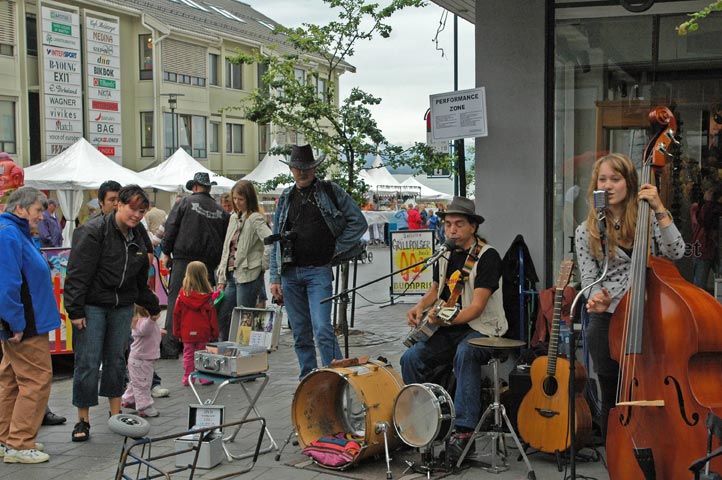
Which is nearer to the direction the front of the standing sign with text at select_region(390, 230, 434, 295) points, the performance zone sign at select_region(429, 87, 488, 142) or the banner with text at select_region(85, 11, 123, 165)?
the performance zone sign

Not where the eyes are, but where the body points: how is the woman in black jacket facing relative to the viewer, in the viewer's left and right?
facing the viewer and to the right of the viewer

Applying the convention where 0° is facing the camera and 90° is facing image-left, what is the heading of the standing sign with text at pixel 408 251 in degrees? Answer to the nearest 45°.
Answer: approximately 0°

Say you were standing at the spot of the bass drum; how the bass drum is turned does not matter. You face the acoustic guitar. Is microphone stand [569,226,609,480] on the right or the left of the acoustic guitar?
right

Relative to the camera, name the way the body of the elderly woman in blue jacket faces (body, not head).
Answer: to the viewer's right

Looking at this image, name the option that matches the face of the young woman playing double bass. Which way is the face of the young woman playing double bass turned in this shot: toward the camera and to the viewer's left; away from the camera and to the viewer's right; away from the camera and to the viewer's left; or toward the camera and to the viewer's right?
toward the camera and to the viewer's left

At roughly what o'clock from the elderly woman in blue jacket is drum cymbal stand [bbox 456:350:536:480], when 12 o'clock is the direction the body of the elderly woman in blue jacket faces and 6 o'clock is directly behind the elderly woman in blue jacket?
The drum cymbal stand is roughly at 1 o'clock from the elderly woman in blue jacket.

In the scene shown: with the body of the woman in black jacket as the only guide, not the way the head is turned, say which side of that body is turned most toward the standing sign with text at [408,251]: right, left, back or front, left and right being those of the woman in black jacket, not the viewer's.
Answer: left

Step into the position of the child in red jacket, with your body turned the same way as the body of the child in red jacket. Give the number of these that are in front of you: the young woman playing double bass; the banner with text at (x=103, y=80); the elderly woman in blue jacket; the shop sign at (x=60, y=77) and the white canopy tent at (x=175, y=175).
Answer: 3
